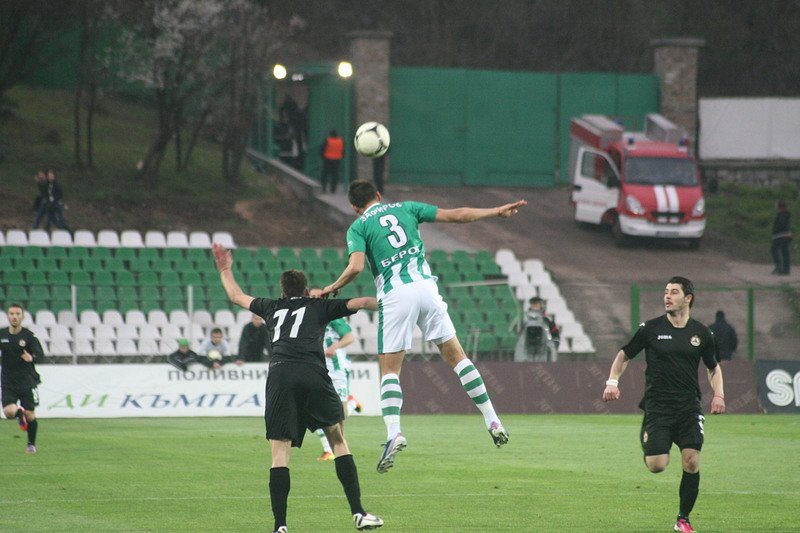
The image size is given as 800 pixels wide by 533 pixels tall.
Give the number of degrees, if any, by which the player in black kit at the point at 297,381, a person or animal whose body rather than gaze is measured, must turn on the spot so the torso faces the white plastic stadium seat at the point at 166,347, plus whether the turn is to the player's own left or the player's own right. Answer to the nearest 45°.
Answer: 0° — they already face it

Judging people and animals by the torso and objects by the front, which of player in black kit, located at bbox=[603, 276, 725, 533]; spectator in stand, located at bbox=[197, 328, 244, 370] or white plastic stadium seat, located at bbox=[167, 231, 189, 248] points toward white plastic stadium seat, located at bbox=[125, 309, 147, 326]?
white plastic stadium seat, located at bbox=[167, 231, 189, 248]

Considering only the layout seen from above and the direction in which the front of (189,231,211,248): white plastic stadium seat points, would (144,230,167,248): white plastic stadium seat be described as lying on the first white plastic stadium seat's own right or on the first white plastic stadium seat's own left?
on the first white plastic stadium seat's own right

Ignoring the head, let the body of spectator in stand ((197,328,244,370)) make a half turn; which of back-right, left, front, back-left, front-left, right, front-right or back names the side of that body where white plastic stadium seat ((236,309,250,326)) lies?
front

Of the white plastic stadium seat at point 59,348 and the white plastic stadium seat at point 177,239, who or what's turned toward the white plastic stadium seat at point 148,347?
the white plastic stadium seat at point 177,239

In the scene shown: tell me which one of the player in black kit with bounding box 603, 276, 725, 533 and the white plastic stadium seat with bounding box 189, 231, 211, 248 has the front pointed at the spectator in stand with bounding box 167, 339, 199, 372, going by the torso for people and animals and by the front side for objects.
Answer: the white plastic stadium seat

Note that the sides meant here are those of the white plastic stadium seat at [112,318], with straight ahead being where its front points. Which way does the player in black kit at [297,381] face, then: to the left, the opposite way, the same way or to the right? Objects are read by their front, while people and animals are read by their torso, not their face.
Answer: the opposite way

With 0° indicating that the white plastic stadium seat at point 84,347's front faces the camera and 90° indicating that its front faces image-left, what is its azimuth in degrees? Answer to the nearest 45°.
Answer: approximately 0°

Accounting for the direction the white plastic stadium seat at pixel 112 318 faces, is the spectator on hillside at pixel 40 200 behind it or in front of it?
behind

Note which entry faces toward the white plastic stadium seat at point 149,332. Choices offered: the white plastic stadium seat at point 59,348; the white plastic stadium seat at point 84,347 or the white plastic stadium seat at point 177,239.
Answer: the white plastic stadium seat at point 177,239
